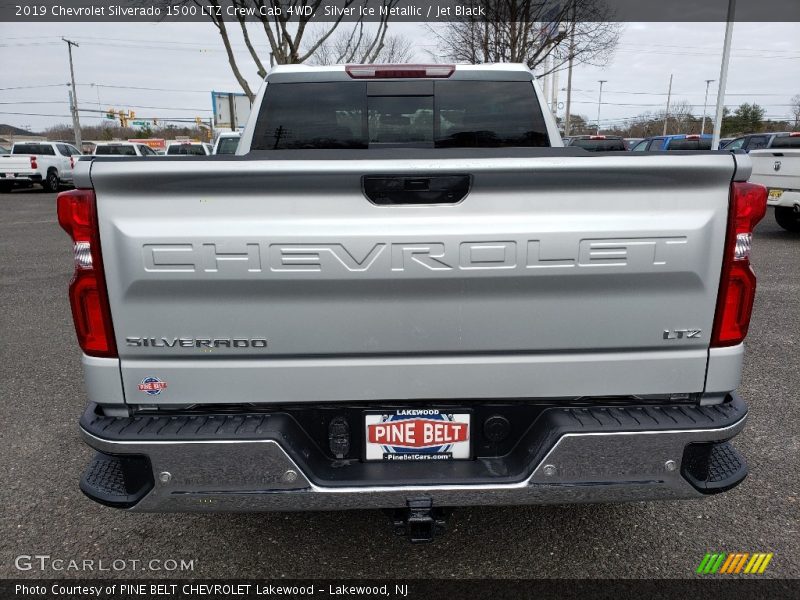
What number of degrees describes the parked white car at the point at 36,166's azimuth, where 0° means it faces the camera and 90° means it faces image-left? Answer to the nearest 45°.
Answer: approximately 225°

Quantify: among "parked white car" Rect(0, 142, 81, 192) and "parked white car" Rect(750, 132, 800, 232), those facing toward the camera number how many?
0

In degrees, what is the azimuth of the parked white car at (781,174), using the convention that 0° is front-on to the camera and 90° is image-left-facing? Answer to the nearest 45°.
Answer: approximately 225°

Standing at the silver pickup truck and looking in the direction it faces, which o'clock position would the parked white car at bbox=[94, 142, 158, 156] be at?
The parked white car is roughly at 11 o'clock from the silver pickup truck.

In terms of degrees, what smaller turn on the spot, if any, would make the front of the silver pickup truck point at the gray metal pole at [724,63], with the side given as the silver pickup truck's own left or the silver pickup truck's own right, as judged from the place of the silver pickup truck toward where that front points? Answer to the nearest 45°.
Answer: approximately 45° to the silver pickup truck's own right

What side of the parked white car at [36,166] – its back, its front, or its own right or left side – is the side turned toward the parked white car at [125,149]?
front

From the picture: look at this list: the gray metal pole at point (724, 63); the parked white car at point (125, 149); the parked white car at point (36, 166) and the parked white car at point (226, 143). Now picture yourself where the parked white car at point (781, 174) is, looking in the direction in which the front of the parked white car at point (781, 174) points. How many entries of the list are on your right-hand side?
0

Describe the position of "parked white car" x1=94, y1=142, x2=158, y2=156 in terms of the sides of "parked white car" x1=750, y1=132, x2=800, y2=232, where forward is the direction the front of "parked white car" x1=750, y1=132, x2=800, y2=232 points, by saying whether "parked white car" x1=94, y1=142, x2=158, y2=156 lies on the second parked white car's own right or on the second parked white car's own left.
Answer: on the second parked white car's own left

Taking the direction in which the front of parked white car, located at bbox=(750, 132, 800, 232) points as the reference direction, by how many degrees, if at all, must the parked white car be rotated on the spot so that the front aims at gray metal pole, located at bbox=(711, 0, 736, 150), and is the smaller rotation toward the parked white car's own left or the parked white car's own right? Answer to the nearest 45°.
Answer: approximately 45° to the parked white car's own left

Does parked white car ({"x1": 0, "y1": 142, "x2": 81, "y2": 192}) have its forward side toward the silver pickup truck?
no

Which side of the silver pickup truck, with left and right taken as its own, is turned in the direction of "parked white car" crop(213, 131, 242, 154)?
front

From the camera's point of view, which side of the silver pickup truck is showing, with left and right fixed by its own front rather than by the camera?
back
